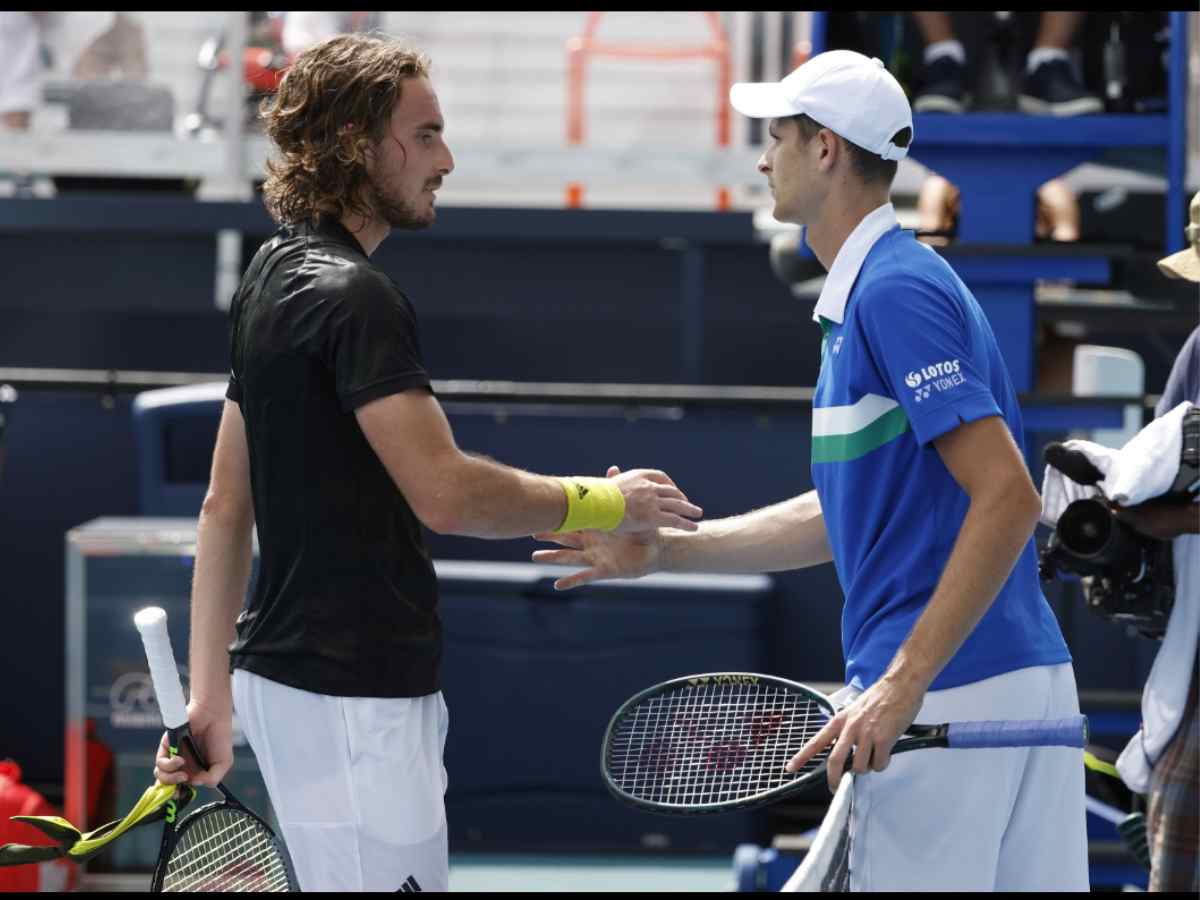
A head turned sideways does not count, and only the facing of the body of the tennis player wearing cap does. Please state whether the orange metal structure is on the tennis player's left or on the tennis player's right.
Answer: on the tennis player's right

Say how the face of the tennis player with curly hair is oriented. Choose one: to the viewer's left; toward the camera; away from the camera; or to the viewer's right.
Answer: to the viewer's right

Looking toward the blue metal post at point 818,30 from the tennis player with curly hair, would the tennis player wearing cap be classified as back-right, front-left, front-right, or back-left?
front-right

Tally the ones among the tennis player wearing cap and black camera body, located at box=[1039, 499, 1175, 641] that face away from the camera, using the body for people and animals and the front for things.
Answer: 0

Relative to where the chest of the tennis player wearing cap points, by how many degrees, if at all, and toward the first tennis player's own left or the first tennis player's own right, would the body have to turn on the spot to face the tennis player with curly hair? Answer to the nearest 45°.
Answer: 0° — they already face them

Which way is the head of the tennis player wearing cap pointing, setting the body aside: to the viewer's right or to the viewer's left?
to the viewer's left

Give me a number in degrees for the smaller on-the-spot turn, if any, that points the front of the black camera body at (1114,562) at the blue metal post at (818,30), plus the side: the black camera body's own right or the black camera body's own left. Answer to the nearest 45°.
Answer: approximately 90° to the black camera body's own right

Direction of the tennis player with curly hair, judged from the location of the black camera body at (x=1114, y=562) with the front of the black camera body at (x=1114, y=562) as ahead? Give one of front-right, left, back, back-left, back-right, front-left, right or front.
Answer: front

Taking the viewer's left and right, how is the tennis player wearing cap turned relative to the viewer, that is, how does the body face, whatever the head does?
facing to the left of the viewer

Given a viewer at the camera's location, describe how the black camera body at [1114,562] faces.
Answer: facing the viewer and to the left of the viewer

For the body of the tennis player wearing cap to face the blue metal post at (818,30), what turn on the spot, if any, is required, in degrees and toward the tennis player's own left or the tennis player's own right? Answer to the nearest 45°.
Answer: approximately 90° to the tennis player's own right

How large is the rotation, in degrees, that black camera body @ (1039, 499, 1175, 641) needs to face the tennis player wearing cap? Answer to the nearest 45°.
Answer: approximately 45° to its left
